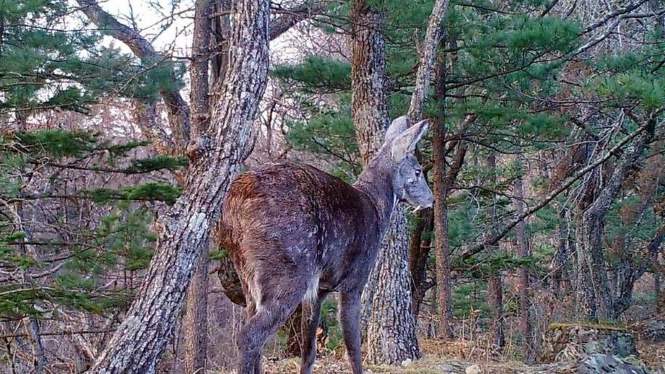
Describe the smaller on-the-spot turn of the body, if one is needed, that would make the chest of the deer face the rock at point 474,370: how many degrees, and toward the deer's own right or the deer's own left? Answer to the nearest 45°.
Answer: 0° — it already faces it

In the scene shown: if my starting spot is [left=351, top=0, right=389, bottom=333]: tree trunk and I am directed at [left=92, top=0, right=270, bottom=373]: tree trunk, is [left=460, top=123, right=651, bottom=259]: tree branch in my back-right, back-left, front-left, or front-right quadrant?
back-left

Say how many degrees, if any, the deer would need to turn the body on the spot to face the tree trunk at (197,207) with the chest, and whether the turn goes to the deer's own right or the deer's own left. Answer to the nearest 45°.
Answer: approximately 90° to the deer's own left

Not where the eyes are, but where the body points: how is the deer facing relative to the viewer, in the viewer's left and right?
facing away from the viewer and to the right of the viewer

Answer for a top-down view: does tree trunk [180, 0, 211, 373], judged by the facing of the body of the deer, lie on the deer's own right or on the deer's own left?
on the deer's own left

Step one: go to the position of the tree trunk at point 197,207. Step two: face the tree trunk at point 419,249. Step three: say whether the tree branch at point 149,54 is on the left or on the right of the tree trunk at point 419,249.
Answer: left

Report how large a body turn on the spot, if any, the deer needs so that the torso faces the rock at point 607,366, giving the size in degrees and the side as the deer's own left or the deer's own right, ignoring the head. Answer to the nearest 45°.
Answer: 0° — it already faces it

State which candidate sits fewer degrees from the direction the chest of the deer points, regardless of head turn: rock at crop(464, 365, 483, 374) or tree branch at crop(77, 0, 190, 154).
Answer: the rock
